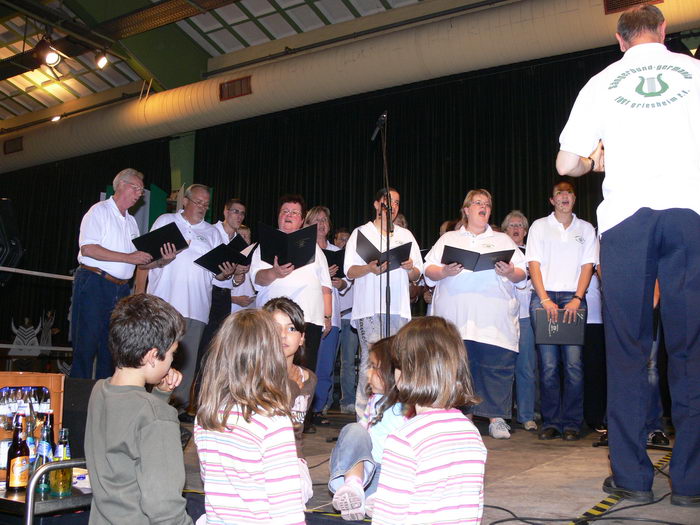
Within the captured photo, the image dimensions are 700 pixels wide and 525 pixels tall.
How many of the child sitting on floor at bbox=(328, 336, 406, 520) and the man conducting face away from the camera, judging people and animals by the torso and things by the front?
1

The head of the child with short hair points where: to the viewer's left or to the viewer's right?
to the viewer's right

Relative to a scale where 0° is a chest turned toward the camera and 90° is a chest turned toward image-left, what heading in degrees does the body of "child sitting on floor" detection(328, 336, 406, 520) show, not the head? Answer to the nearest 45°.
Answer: approximately 45°

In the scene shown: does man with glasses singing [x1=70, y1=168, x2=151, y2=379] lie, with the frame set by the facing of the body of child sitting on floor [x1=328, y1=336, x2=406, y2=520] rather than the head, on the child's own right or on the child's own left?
on the child's own right

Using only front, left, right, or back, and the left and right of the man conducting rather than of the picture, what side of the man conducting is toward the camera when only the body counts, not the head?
back

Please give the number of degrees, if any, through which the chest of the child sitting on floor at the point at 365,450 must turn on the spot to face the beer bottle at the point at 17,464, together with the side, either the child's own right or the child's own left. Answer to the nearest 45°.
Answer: approximately 45° to the child's own right

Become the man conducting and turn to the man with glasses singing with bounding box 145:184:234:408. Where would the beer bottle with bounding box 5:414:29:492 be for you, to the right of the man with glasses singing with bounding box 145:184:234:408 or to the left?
left

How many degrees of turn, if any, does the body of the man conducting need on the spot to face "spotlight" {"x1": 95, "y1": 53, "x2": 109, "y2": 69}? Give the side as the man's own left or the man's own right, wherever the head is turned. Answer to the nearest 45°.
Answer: approximately 45° to the man's own left

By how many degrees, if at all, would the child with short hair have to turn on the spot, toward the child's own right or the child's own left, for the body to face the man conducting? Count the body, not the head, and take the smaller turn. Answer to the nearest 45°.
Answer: approximately 45° to the child's own right

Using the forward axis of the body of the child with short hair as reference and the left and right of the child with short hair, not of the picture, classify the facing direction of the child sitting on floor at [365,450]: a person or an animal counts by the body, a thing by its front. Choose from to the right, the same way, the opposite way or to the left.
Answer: the opposite way
